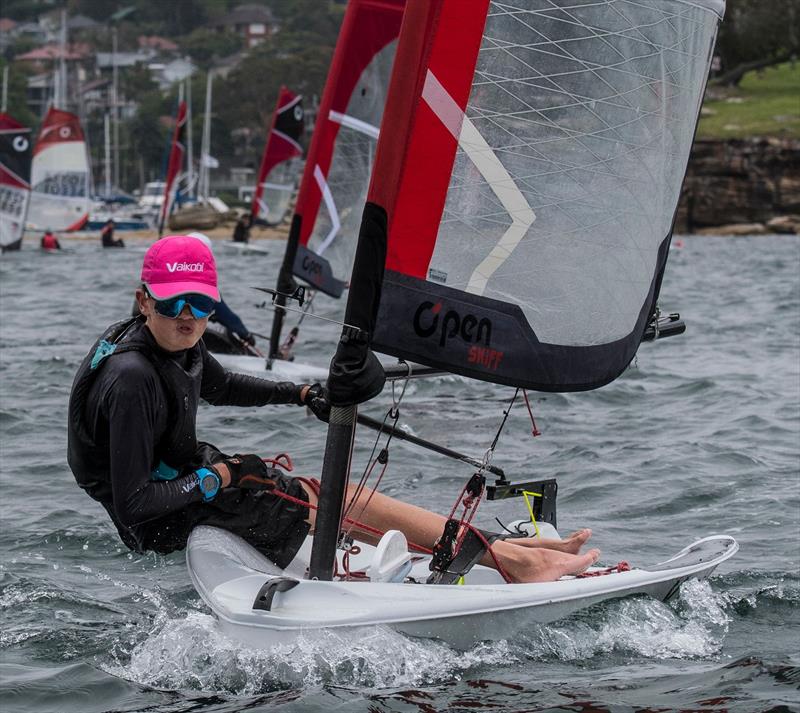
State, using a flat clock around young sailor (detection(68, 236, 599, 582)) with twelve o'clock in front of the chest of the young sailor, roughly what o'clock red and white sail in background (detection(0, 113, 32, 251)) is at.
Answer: The red and white sail in background is roughly at 7 o'clock from the young sailor.

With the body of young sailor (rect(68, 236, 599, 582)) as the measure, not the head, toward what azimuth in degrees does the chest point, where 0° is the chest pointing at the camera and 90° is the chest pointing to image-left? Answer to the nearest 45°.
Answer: approximately 315°

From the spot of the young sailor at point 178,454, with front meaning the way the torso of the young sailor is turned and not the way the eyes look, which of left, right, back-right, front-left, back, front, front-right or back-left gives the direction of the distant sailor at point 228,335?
back-left

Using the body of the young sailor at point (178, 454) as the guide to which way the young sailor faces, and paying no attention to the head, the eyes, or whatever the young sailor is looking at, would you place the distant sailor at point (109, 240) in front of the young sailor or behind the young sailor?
behind

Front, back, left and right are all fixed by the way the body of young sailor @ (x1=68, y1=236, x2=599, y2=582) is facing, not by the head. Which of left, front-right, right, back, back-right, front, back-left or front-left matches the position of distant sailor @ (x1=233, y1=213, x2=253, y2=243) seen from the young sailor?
back-left

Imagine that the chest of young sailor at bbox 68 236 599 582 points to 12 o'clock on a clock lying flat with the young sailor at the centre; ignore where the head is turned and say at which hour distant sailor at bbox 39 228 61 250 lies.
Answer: The distant sailor is roughly at 7 o'clock from the young sailor.
